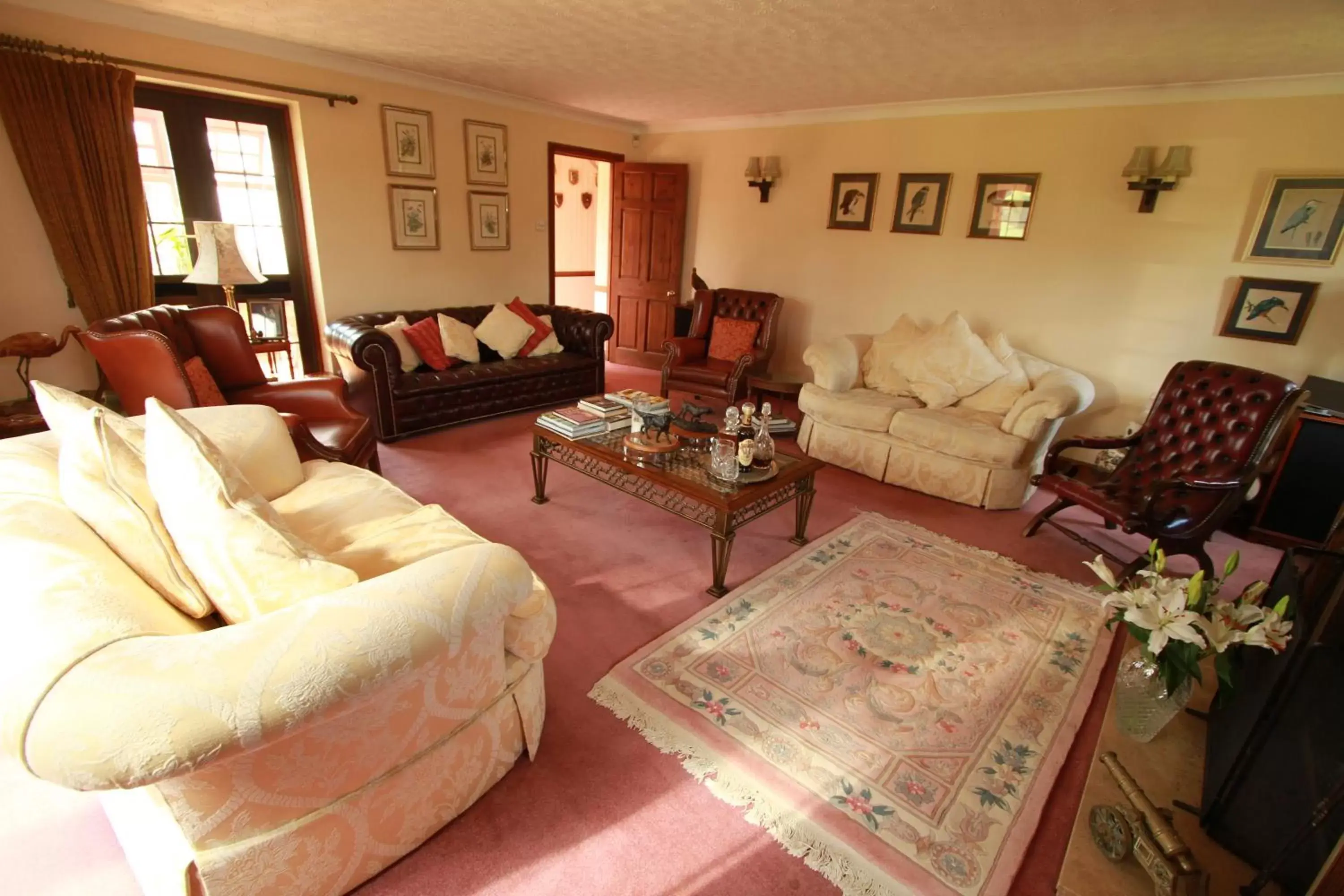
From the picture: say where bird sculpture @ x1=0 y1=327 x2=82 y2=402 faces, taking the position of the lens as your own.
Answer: facing to the right of the viewer

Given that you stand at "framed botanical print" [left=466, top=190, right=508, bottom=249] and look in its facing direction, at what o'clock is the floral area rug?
The floral area rug is roughly at 1 o'clock from the framed botanical print.

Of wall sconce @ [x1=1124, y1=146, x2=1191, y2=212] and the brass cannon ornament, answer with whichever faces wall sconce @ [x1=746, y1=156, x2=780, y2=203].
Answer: the brass cannon ornament

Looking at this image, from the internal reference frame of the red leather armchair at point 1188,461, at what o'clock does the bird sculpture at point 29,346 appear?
The bird sculpture is roughly at 12 o'clock from the red leather armchair.

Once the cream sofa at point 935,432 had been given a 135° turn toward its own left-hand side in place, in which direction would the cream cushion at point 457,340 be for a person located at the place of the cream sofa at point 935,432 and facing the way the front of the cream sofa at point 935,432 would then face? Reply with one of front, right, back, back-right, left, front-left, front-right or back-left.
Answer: back

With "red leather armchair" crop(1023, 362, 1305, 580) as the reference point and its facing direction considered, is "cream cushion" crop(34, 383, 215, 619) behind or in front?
in front

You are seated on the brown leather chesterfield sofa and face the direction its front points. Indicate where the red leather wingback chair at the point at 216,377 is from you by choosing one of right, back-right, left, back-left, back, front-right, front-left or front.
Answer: right

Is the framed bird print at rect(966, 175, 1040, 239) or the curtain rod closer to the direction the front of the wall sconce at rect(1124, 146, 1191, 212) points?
the curtain rod

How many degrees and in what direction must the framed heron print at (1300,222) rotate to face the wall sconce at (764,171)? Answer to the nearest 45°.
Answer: approximately 90° to its right

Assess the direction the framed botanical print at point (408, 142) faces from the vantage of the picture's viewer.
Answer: facing the viewer and to the right of the viewer

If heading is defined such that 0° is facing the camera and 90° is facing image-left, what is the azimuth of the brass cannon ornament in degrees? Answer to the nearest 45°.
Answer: approximately 135°

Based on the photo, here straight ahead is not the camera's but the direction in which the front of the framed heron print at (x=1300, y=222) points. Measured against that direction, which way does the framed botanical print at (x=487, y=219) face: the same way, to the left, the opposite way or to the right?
to the left

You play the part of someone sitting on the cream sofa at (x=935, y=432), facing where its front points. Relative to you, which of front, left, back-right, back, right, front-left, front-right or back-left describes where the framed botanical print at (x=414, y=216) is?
front-right
